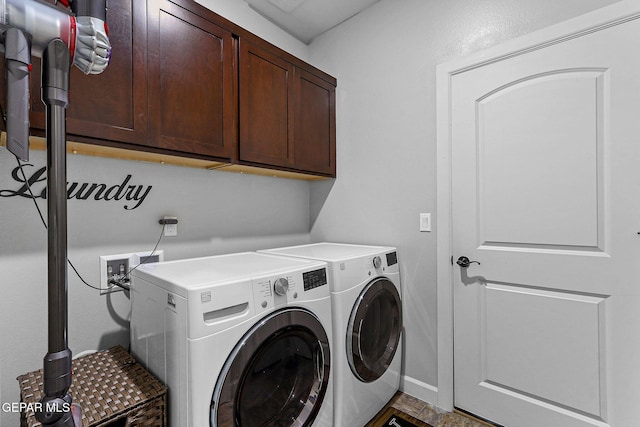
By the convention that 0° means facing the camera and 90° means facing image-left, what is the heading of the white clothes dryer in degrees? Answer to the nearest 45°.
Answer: approximately 315°

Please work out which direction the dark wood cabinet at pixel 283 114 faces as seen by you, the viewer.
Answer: facing the viewer and to the right of the viewer

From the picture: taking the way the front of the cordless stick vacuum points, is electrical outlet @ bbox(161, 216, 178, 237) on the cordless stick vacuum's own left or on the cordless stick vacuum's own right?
on the cordless stick vacuum's own left

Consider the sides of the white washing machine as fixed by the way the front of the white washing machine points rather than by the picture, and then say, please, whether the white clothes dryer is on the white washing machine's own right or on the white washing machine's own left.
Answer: on the white washing machine's own left

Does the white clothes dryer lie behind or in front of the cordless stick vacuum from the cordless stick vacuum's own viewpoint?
in front

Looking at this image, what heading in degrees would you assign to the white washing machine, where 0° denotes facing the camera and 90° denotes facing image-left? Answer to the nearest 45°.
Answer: approximately 315°

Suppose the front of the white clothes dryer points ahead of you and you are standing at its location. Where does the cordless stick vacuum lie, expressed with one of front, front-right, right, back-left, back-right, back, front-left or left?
right
